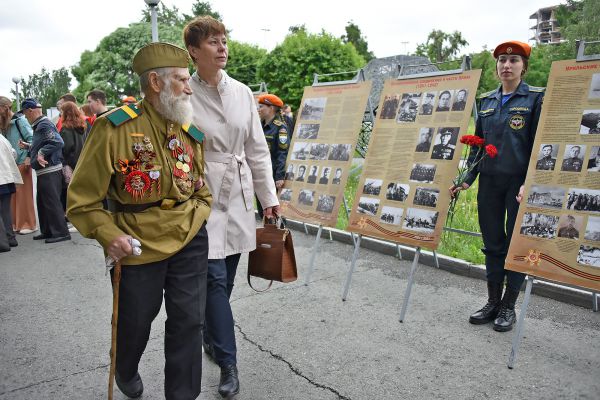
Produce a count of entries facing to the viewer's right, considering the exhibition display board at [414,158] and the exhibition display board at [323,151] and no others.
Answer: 0

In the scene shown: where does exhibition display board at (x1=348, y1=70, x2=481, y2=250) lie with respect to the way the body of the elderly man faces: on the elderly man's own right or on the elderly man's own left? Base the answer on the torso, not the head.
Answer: on the elderly man's own left

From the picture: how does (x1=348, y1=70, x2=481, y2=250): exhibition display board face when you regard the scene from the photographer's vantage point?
facing the viewer and to the left of the viewer

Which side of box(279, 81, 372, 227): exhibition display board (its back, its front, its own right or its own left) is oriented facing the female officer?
left

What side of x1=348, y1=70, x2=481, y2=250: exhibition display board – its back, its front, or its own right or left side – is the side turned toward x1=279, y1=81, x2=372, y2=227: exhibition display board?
right

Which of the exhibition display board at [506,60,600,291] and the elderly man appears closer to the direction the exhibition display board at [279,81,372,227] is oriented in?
the elderly man

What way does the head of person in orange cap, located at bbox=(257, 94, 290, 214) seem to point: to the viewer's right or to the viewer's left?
to the viewer's left

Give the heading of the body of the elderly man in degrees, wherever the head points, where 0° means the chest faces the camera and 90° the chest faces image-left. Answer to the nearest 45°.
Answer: approximately 315°

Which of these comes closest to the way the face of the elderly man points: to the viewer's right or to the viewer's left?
to the viewer's right

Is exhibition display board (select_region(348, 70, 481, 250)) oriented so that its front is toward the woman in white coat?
yes

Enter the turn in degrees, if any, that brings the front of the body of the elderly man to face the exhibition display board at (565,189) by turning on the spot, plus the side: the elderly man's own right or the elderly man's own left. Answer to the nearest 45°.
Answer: approximately 45° to the elderly man's own left

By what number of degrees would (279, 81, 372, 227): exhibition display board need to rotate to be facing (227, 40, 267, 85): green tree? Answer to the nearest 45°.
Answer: approximately 135° to its right

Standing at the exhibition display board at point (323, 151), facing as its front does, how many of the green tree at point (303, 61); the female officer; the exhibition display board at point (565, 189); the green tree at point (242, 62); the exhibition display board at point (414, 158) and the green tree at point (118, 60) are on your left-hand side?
3

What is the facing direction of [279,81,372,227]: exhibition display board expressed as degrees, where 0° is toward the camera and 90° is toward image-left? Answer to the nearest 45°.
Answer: approximately 45°
